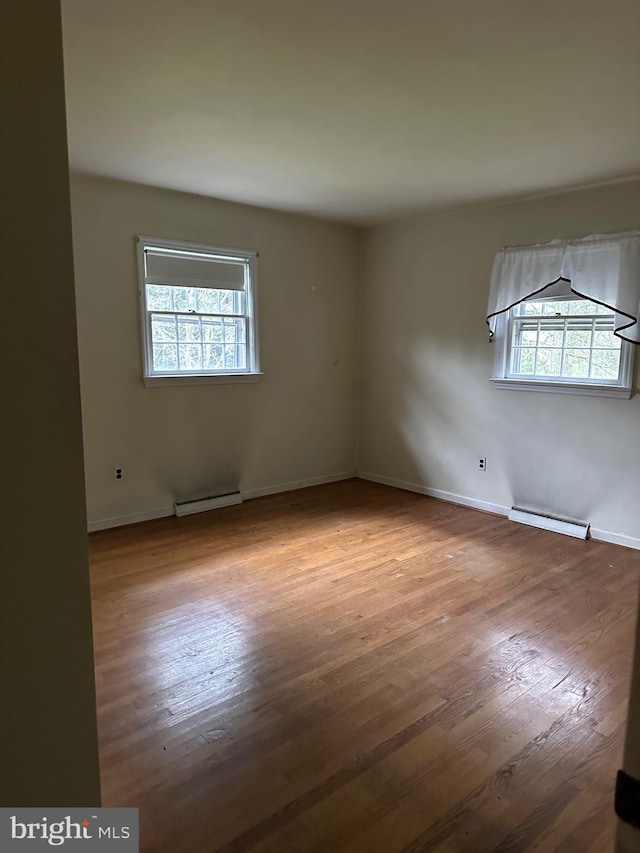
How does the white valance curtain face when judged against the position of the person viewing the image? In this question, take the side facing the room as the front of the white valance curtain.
facing the viewer and to the left of the viewer

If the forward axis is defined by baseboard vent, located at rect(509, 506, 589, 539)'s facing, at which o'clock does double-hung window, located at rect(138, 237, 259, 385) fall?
The double-hung window is roughly at 1 o'clock from the baseboard vent.

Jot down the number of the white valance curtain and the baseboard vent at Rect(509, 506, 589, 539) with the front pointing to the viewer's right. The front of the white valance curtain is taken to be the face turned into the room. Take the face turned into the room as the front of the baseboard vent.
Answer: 0

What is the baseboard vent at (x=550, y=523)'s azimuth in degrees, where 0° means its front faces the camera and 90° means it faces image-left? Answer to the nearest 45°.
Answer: approximately 45°

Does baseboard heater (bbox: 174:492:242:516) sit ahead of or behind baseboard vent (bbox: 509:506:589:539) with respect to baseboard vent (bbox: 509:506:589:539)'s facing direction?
ahead

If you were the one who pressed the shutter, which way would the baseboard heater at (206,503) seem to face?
facing the viewer and to the right of the viewer

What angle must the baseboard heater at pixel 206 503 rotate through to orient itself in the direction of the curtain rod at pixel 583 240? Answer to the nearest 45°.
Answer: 0° — it already faces it

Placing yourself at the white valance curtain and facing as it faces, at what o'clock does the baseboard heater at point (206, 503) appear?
The baseboard heater is roughly at 1 o'clock from the white valance curtain.
